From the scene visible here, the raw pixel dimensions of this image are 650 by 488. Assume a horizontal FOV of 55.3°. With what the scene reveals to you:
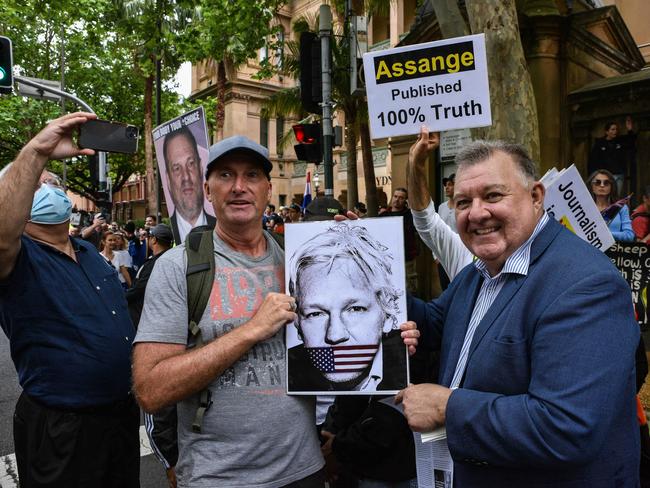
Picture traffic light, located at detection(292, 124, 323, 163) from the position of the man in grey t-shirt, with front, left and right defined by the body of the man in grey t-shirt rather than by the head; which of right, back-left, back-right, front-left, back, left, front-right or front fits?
back-left

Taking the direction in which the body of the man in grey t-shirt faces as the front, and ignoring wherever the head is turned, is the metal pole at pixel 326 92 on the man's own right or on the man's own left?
on the man's own left

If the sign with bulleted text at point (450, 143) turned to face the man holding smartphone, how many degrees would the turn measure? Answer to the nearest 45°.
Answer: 0° — it already faces them

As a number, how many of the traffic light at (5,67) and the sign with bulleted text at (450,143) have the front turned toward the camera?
2

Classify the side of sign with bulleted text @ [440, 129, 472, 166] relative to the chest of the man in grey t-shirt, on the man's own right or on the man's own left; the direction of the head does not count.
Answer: on the man's own left

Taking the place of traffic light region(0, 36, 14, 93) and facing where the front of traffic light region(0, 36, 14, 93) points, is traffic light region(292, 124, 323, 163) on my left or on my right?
on my left

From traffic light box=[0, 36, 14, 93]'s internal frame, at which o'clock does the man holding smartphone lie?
The man holding smartphone is roughly at 12 o'clock from the traffic light.

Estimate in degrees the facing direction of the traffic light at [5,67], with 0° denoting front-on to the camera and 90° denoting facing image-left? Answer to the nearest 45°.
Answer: approximately 0°

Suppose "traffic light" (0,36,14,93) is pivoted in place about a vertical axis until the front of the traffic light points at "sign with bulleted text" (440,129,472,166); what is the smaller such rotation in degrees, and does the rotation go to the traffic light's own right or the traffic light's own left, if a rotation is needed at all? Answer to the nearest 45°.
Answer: approximately 90° to the traffic light's own left

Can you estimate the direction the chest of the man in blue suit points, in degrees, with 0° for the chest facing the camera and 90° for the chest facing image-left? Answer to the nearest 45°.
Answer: approximately 45°

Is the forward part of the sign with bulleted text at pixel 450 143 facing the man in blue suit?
yes

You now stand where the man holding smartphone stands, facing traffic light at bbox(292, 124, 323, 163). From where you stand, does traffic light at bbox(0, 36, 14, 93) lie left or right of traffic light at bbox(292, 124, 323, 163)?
left

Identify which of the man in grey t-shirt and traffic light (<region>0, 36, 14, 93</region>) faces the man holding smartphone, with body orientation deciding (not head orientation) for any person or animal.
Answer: the traffic light
